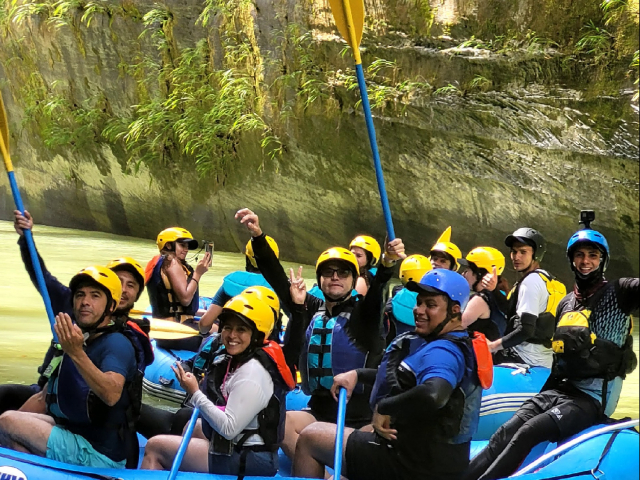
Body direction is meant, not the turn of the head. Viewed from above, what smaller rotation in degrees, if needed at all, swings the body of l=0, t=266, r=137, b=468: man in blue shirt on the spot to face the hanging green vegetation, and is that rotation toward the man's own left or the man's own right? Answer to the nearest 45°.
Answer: approximately 135° to the man's own right

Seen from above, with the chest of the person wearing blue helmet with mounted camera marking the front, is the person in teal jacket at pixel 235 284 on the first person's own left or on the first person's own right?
on the first person's own right

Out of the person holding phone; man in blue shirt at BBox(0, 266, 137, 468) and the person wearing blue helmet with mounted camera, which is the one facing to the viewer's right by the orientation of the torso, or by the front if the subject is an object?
the person holding phone

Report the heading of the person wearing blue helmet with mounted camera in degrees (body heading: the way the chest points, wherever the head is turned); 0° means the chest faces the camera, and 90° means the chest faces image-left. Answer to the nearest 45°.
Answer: approximately 45°
